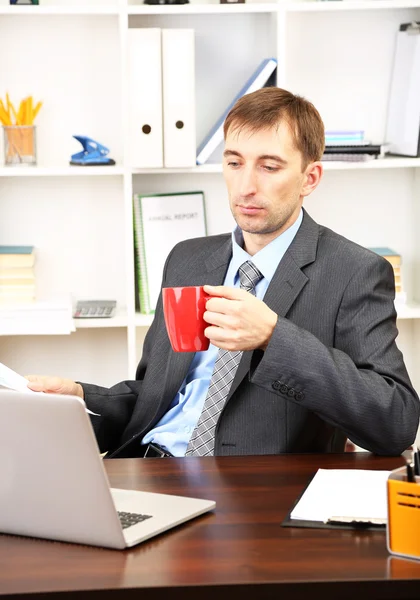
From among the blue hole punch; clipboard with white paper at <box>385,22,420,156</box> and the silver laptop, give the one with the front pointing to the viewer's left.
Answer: the blue hole punch

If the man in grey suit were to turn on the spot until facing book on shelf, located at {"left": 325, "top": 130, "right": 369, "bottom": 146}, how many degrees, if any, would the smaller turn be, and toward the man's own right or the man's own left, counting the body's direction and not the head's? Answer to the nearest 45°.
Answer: approximately 135° to the man's own right

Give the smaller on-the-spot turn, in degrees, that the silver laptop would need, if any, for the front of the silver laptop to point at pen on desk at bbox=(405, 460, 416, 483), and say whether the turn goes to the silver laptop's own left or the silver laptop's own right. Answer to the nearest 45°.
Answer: approximately 45° to the silver laptop's own right

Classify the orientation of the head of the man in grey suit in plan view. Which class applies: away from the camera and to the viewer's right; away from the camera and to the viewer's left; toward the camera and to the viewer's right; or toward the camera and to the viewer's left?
toward the camera and to the viewer's left

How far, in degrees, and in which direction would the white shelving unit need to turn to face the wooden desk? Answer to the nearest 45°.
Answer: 0° — it already faces it

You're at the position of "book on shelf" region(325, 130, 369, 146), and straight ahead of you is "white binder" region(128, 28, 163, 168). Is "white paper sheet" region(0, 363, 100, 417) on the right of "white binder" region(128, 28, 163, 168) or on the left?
left

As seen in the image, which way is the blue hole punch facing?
to the viewer's left

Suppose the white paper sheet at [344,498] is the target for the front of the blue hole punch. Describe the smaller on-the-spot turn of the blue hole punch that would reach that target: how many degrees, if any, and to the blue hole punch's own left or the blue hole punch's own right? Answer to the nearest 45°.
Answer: approximately 90° to the blue hole punch's own left

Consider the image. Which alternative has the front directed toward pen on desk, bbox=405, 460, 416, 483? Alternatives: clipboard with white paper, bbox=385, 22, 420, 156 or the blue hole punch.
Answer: the clipboard with white paper

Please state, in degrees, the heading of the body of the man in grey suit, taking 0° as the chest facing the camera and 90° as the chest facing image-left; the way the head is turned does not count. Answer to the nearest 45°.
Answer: approximately 45°

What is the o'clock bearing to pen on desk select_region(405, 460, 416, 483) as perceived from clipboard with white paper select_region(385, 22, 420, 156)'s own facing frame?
The pen on desk is roughly at 12 o'clock from the clipboard with white paper.

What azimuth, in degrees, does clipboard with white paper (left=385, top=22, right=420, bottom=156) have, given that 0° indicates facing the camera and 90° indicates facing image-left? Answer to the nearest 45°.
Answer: approximately 0°

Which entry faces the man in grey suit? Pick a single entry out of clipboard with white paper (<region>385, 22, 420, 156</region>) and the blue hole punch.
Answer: the clipboard with white paper

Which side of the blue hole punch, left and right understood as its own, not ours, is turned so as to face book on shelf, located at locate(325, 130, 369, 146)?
back
